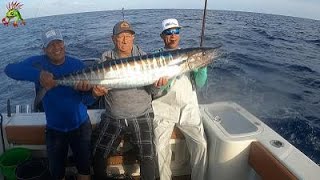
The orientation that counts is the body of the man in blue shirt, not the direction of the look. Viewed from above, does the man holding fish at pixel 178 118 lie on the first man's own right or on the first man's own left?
on the first man's own left

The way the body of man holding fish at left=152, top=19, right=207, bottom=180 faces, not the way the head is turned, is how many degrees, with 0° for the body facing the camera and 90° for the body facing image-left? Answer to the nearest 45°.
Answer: approximately 0°

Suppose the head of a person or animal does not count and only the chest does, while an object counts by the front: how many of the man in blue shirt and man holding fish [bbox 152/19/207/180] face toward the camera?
2

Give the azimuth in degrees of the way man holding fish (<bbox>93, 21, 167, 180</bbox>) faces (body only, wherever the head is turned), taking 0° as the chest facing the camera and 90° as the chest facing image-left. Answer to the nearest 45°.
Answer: approximately 0°

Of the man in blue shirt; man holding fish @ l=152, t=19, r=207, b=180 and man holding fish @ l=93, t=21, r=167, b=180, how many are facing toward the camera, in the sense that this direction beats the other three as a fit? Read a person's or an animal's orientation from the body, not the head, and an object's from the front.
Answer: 3
